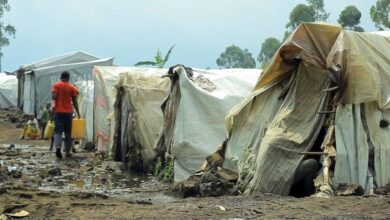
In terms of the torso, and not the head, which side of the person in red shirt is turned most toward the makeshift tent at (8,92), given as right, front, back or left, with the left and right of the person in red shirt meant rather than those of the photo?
front

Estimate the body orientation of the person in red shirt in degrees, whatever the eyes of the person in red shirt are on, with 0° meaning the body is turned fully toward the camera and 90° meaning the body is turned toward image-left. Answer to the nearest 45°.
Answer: approximately 180°

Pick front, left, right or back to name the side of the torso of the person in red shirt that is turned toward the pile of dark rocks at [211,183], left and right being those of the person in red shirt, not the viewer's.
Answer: back

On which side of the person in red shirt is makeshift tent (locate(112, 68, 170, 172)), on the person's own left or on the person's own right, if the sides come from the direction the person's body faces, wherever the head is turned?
on the person's own right

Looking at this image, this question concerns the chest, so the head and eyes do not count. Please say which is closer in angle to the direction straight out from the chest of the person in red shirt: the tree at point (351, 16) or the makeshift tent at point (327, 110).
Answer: the tree

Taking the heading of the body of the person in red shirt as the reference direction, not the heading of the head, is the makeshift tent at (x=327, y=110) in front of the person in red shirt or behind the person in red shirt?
behind

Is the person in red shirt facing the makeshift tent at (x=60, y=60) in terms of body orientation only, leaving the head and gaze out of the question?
yes
